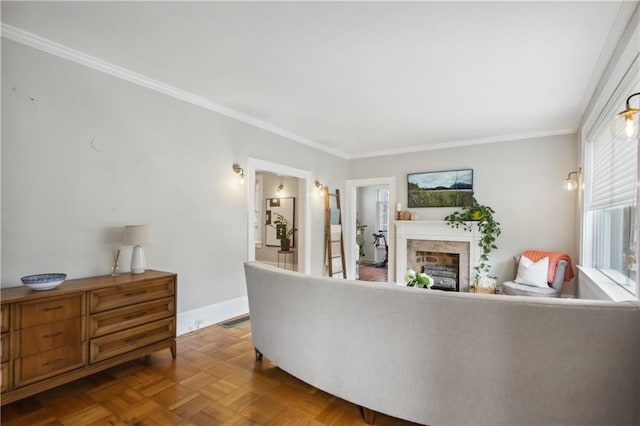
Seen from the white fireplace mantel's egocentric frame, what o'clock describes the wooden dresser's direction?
The wooden dresser is roughly at 1 o'clock from the white fireplace mantel.

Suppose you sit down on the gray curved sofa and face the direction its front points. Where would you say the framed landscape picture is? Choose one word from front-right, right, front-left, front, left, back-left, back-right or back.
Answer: front-left

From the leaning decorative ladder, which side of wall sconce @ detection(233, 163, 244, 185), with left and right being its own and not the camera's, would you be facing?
left

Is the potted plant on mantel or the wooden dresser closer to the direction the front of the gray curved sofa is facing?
the potted plant on mantel

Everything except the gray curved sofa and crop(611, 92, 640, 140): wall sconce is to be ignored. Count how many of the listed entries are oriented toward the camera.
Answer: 0

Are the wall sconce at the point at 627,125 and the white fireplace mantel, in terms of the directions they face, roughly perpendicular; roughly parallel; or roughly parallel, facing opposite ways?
roughly perpendicular

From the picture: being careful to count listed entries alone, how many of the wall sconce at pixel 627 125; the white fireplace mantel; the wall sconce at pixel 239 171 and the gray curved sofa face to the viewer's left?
1

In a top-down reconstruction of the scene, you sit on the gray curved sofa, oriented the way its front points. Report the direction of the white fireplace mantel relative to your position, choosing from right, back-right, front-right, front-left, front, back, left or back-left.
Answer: front-left

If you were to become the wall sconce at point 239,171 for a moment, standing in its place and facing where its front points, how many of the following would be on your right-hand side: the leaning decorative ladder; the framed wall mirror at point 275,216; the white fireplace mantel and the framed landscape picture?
0

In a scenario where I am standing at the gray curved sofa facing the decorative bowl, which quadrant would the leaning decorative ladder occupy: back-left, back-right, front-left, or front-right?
front-right

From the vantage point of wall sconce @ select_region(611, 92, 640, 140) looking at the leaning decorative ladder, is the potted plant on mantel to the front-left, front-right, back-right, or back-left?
front-right

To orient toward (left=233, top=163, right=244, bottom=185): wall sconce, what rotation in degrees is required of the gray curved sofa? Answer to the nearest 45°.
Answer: approximately 90° to its left

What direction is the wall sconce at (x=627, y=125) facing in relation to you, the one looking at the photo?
facing to the left of the viewer

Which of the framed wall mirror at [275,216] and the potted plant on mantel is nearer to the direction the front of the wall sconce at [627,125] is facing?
the framed wall mirror

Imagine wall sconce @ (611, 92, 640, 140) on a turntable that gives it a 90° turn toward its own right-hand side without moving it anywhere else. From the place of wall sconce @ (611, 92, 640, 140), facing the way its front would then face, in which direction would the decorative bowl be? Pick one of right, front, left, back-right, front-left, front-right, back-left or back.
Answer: back-left

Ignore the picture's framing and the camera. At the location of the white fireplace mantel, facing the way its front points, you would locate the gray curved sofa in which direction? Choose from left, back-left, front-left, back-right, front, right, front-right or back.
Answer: front

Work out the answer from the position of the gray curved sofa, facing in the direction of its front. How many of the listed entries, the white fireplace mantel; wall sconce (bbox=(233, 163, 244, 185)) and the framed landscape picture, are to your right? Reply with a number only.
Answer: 0

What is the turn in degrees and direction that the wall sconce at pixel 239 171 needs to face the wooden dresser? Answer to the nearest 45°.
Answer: approximately 90° to its right

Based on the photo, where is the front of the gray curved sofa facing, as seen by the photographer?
facing away from the viewer and to the right of the viewer

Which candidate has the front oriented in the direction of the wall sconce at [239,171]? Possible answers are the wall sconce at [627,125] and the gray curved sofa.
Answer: the wall sconce at [627,125]

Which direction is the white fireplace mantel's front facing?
toward the camera

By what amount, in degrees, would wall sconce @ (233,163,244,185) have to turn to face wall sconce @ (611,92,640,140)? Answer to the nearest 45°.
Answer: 0° — it already faces it

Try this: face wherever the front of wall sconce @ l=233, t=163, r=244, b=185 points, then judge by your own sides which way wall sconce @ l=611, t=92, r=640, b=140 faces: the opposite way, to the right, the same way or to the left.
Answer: the opposite way
